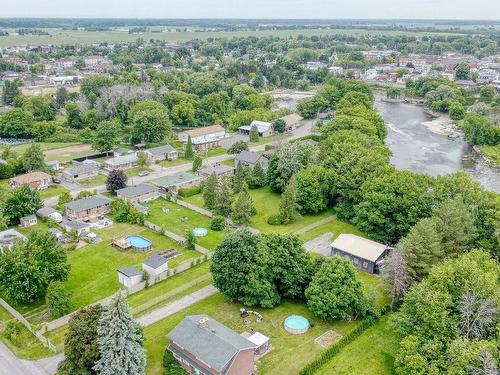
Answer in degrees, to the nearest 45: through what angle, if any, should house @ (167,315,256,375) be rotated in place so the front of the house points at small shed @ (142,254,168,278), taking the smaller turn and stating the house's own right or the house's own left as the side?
approximately 135° to the house's own right

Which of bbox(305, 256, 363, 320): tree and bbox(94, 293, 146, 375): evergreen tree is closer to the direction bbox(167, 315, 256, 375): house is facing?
the evergreen tree

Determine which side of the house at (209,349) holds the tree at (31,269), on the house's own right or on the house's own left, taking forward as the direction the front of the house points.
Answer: on the house's own right

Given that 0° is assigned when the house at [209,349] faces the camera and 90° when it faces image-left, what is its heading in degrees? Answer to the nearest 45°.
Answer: approximately 45°

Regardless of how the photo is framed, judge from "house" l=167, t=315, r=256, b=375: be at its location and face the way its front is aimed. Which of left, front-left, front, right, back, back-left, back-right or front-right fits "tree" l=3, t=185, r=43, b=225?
right

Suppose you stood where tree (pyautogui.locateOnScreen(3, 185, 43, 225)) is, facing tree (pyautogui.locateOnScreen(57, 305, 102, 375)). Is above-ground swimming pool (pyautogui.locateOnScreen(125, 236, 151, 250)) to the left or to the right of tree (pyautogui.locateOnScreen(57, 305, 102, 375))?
left

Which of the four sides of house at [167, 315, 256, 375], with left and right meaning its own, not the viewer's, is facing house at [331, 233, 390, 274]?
back

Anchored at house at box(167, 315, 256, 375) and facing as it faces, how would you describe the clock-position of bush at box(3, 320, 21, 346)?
The bush is roughly at 2 o'clock from the house.

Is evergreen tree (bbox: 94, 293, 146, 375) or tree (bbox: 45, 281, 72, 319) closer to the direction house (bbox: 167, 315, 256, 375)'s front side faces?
the evergreen tree

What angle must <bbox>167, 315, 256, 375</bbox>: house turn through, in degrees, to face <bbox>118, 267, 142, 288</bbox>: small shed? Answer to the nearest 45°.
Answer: approximately 90° to its right

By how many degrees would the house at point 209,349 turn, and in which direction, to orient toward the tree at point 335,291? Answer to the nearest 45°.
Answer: approximately 180°

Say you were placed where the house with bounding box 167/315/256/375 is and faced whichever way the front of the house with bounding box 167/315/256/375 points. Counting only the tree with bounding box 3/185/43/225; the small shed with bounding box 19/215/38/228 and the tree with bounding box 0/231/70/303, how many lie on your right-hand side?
3
